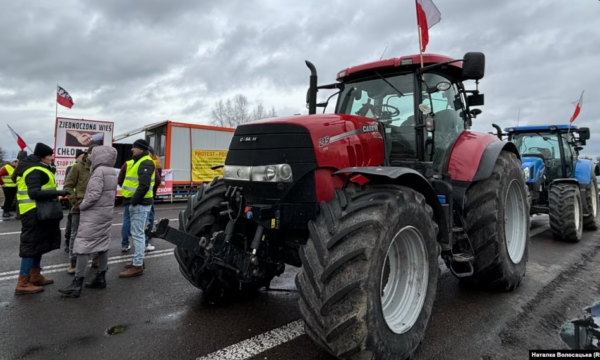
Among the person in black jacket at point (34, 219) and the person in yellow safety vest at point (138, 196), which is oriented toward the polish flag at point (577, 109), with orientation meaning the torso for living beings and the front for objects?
the person in black jacket

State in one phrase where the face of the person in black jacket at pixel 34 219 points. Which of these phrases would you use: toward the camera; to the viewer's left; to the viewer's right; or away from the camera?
to the viewer's right

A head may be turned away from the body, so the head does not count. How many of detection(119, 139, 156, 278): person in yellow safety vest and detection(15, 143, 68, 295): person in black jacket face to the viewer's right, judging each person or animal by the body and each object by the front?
1

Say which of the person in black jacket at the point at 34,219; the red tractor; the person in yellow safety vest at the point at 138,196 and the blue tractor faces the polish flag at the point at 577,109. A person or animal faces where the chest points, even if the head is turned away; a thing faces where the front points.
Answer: the person in black jacket

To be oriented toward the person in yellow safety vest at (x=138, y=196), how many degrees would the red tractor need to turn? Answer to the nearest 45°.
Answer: approximately 90° to its right

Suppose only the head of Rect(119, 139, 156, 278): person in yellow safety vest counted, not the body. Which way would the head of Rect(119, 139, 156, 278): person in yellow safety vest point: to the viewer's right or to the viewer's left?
to the viewer's left

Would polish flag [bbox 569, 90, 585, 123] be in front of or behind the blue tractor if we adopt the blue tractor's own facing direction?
behind

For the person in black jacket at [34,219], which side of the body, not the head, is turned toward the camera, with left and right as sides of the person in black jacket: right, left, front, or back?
right

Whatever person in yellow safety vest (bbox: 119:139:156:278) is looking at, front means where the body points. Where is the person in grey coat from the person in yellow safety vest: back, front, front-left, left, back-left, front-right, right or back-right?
front-left

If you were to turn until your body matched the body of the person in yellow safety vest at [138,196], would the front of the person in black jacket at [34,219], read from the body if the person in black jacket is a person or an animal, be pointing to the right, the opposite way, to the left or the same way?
the opposite way

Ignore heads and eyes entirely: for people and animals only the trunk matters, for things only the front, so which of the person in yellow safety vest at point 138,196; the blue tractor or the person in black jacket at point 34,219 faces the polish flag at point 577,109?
the person in black jacket

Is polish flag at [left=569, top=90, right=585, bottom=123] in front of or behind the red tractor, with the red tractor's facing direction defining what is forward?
behind

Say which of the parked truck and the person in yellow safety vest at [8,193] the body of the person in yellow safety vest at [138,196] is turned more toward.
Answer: the person in yellow safety vest

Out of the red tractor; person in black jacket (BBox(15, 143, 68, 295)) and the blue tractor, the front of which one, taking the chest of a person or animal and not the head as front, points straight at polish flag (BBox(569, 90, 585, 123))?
the person in black jacket

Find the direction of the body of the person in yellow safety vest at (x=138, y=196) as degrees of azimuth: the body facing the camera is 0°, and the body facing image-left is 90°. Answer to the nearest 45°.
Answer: approximately 90°

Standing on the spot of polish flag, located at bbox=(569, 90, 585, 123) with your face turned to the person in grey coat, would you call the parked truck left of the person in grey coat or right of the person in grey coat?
right

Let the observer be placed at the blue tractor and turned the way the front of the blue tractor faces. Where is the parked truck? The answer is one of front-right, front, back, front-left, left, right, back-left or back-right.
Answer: front-right
